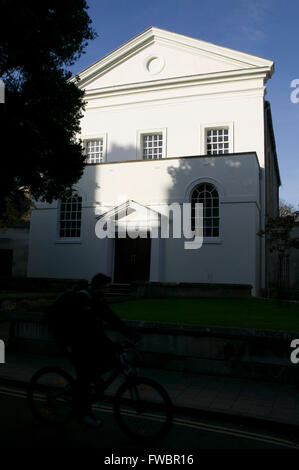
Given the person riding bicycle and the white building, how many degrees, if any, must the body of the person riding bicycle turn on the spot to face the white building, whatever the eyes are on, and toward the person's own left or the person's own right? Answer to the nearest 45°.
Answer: approximately 90° to the person's own left

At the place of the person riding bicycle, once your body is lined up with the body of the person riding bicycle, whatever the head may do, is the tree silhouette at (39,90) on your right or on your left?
on your left

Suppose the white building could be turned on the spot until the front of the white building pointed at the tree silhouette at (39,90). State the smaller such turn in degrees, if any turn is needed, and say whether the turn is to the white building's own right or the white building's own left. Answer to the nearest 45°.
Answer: approximately 45° to the white building's own right

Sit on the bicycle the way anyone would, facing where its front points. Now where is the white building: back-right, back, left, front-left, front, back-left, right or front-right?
left

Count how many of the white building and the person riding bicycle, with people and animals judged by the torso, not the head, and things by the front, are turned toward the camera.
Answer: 1

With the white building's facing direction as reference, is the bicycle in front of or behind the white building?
in front

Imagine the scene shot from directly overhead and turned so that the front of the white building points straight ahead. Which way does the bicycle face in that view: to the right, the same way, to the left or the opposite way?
to the left

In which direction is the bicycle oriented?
to the viewer's right

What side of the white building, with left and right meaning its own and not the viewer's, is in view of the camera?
front

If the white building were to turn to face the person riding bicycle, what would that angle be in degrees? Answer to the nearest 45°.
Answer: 0° — it already faces them

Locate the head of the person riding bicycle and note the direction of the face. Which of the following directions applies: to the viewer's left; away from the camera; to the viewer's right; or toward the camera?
to the viewer's right

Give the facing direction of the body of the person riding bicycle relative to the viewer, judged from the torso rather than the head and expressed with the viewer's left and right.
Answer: facing to the right of the viewer
